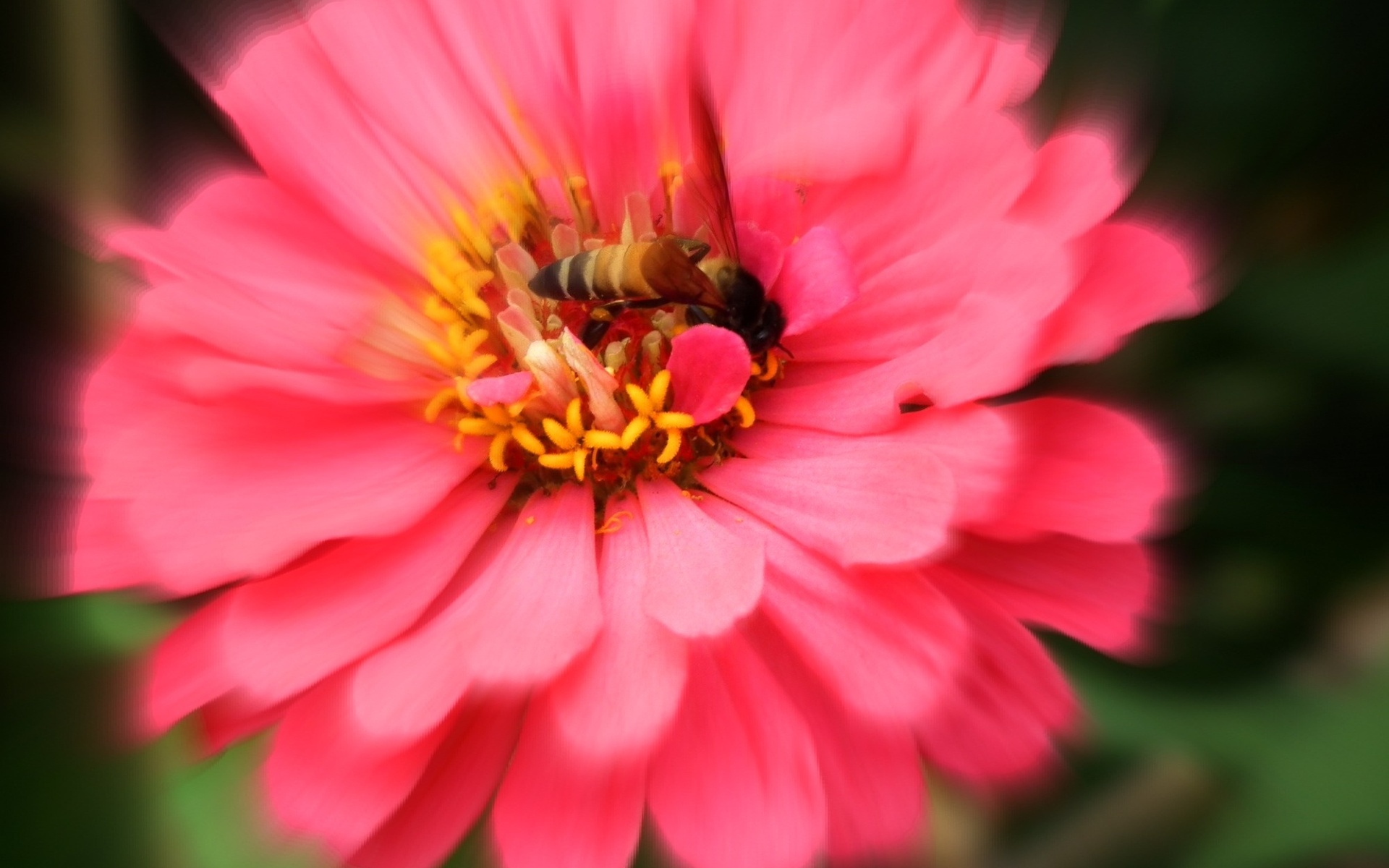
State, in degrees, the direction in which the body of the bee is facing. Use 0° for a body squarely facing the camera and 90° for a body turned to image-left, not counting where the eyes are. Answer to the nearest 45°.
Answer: approximately 270°
